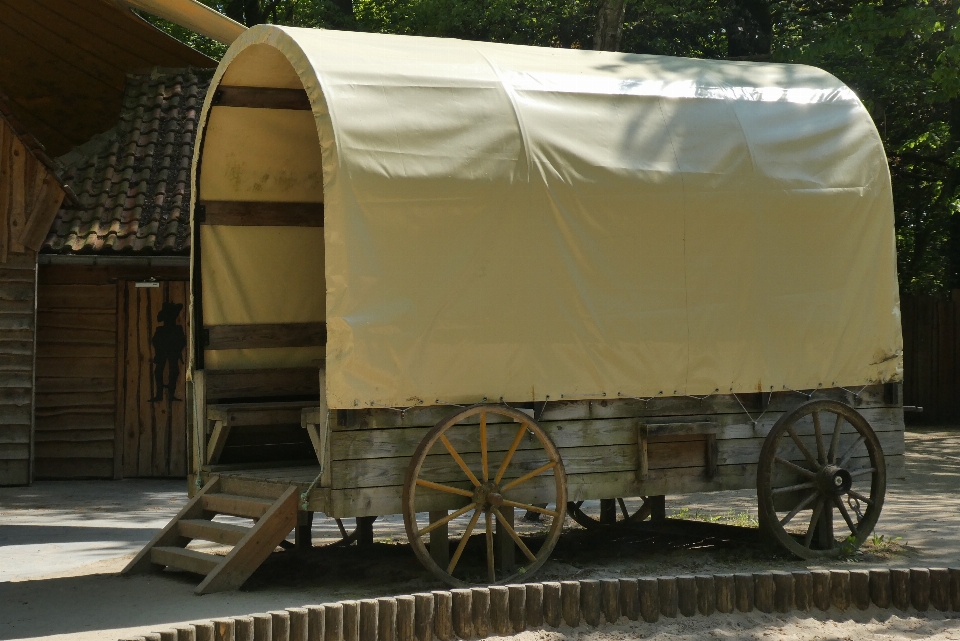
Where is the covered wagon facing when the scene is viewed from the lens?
facing away from the viewer and to the right of the viewer

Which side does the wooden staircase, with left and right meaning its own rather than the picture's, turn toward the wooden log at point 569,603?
left

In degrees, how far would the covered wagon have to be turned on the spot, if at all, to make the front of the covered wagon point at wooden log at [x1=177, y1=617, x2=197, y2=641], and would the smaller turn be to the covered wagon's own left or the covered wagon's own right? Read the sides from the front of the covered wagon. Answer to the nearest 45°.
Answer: approximately 180°

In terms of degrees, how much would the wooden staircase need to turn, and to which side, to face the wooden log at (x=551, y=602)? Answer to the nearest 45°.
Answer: approximately 90° to its left

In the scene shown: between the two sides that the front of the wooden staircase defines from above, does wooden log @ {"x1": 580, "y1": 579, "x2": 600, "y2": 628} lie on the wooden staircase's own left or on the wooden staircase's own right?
on the wooden staircase's own left

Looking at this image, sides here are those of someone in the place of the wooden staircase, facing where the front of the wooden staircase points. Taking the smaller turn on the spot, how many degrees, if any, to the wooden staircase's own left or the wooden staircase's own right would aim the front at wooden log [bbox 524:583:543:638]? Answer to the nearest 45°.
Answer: approximately 90° to the wooden staircase's own left

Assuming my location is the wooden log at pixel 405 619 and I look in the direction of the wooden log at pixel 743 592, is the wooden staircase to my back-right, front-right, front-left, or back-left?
back-left

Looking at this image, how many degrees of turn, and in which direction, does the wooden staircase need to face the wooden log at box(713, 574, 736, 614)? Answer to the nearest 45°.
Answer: approximately 90° to its left

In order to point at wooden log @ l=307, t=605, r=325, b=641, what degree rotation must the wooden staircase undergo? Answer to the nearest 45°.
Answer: approximately 45° to its left
